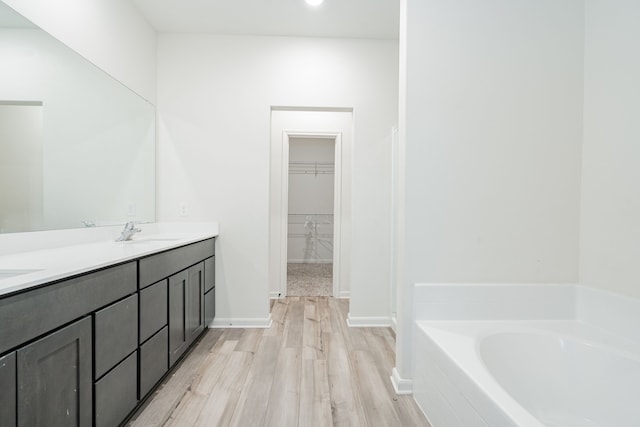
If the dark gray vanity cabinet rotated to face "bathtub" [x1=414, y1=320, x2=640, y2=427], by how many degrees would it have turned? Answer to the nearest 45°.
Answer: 0° — it already faces it

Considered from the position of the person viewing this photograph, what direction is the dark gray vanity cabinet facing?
facing the viewer and to the right of the viewer
